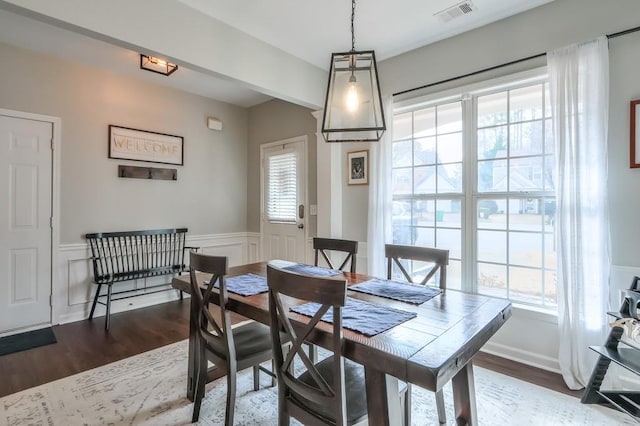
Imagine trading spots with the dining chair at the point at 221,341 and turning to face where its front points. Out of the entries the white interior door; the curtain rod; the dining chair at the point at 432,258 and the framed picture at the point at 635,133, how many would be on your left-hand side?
1

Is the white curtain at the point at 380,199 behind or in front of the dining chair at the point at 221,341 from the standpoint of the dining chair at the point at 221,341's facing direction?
in front

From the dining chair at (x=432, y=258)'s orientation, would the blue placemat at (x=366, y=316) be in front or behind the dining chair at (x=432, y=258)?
in front

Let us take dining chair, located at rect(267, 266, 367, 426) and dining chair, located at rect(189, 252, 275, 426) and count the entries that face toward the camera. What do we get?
0

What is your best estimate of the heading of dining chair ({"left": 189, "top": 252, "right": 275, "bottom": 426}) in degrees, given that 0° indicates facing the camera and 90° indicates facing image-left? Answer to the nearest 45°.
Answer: approximately 225°

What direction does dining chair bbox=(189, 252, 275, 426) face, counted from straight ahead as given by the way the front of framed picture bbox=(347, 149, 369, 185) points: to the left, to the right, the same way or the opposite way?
the opposite way

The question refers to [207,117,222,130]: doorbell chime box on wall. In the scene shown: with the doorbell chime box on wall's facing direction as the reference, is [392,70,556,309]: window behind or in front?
in front

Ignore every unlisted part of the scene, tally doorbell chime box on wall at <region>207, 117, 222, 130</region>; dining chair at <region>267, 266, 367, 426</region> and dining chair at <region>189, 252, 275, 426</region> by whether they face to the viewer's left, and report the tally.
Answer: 0

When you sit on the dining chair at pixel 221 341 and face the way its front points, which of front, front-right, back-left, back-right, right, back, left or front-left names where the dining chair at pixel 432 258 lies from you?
front-right

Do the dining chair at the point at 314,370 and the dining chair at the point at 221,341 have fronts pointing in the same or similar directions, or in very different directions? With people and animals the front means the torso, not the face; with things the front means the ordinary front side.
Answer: same or similar directions

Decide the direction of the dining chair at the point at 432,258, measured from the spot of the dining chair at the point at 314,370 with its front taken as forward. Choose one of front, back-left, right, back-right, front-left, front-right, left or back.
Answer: front

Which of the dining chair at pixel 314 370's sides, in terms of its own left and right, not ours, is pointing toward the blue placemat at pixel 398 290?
front

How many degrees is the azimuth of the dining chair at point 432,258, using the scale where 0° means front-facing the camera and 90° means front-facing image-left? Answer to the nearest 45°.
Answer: approximately 45°

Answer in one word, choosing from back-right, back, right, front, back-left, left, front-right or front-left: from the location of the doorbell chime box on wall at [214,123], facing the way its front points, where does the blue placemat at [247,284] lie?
front-right

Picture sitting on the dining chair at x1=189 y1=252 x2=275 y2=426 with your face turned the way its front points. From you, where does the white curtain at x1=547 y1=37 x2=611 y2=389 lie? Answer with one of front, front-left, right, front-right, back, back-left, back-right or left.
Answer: front-right

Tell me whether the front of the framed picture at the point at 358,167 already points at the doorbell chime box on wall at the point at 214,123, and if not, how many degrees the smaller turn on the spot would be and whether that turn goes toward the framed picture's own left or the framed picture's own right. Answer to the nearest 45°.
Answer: approximately 45° to the framed picture's own right
